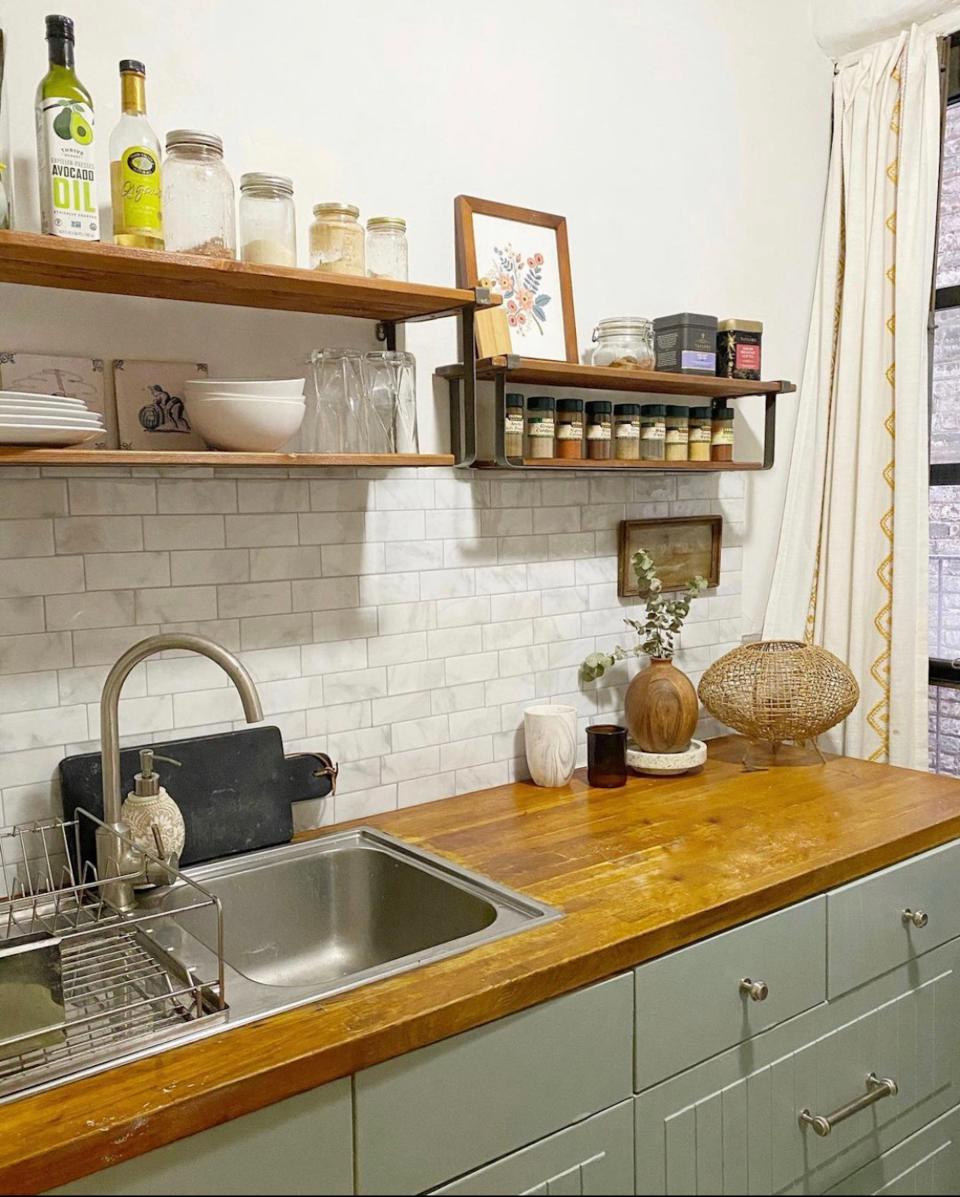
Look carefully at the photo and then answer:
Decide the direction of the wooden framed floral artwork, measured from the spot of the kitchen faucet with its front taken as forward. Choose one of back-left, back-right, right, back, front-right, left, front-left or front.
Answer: front-left

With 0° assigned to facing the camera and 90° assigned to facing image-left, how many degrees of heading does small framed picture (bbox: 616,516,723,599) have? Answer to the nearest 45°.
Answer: approximately 315°

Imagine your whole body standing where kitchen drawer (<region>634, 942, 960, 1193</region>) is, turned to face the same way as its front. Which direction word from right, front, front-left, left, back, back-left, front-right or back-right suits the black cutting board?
back-right

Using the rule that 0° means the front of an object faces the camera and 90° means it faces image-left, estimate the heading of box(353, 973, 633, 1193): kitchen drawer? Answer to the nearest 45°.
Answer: approximately 315°

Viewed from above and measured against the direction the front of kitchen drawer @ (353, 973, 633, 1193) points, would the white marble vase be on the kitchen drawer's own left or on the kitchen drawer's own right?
on the kitchen drawer's own left

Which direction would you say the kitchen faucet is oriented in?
to the viewer's right
